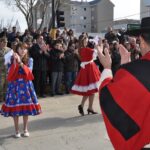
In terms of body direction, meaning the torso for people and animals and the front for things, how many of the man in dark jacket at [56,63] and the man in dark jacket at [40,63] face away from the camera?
0

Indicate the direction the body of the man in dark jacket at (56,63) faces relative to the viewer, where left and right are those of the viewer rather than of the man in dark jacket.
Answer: facing the viewer and to the right of the viewer

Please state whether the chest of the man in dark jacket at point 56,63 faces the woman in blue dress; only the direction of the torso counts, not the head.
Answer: no

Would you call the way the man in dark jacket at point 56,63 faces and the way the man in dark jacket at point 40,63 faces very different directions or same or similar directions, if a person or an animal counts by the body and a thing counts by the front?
same or similar directions

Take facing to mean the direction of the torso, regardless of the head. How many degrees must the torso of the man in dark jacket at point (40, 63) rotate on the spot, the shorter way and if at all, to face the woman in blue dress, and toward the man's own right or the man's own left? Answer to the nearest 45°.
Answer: approximately 45° to the man's own right

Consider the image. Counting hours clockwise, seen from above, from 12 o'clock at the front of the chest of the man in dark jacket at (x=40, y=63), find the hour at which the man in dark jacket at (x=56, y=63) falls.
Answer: the man in dark jacket at (x=56, y=63) is roughly at 10 o'clock from the man in dark jacket at (x=40, y=63).

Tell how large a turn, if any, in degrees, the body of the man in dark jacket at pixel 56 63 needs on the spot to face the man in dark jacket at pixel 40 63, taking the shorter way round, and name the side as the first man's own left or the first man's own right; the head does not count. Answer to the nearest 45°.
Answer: approximately 135° to the first man's own right

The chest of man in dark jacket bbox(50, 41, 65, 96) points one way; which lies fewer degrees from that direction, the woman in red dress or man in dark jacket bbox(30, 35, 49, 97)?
the woman in red dress
